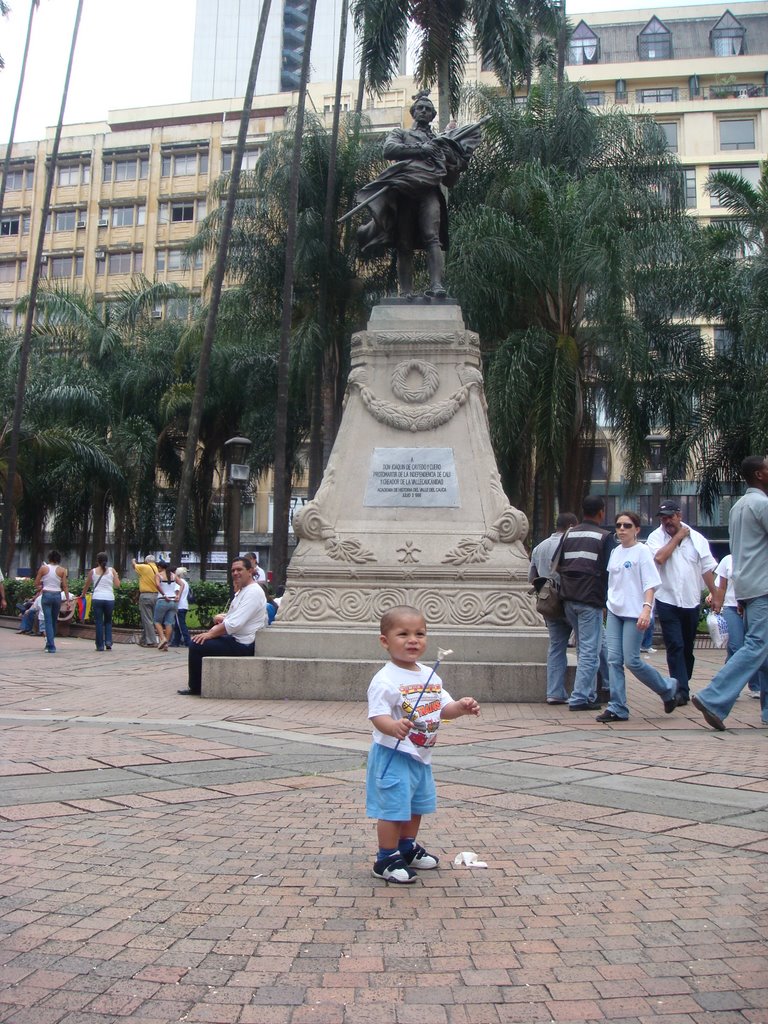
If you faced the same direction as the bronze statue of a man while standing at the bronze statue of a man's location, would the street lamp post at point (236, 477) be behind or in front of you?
behind

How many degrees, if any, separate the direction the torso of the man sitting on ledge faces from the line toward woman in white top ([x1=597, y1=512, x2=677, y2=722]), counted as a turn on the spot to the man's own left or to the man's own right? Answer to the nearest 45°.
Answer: approximately 135° to the man's own left

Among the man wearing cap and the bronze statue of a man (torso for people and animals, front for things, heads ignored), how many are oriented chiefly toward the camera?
2

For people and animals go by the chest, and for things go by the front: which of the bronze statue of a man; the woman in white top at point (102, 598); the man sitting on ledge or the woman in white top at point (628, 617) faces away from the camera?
the woman in white top at point (102, 598)

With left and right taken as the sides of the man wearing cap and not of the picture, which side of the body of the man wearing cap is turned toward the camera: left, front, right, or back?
front

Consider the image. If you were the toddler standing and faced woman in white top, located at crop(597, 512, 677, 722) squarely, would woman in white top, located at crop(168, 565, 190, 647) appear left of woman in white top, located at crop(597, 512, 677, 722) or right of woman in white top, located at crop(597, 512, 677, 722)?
left

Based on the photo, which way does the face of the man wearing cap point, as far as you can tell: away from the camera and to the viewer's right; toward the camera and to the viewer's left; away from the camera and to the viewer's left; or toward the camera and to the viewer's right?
toward the camera and to the viewer's left

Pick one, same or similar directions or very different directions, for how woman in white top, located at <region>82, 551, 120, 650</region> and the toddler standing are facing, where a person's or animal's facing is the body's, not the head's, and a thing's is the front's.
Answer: very different directions

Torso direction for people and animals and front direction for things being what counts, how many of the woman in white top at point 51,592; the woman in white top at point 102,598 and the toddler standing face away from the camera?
2

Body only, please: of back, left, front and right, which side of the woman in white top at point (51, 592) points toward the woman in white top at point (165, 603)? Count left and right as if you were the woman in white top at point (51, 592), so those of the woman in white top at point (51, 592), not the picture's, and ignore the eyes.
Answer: right

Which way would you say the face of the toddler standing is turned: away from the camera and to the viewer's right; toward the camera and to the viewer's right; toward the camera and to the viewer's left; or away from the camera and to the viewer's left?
toward the camera and to the viewer's right
